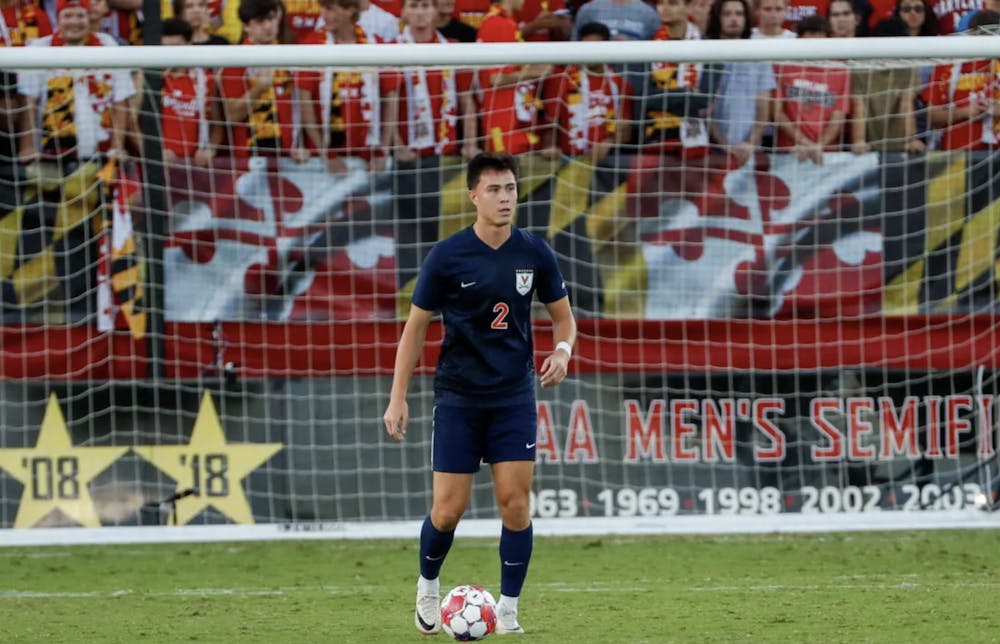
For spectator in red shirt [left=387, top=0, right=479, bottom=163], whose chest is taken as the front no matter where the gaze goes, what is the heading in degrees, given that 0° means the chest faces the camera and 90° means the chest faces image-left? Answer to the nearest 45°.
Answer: approximately 0°

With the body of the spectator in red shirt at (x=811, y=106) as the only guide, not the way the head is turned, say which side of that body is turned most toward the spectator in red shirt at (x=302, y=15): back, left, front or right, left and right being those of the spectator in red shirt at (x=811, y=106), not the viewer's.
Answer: right

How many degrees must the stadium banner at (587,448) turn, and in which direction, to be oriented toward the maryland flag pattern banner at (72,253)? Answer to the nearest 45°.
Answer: approximately 90° to its right

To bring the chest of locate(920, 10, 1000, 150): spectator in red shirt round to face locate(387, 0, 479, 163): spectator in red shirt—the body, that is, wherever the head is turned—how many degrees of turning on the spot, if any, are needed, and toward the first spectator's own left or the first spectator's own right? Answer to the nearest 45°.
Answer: approximately 90° to the first spectator's own right

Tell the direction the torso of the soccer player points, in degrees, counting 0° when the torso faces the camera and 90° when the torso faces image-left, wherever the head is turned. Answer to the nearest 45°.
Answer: approximately 0°

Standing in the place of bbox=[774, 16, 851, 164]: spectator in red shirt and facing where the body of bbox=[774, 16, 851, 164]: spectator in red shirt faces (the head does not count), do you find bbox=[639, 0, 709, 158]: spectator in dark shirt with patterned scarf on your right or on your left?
on your right
